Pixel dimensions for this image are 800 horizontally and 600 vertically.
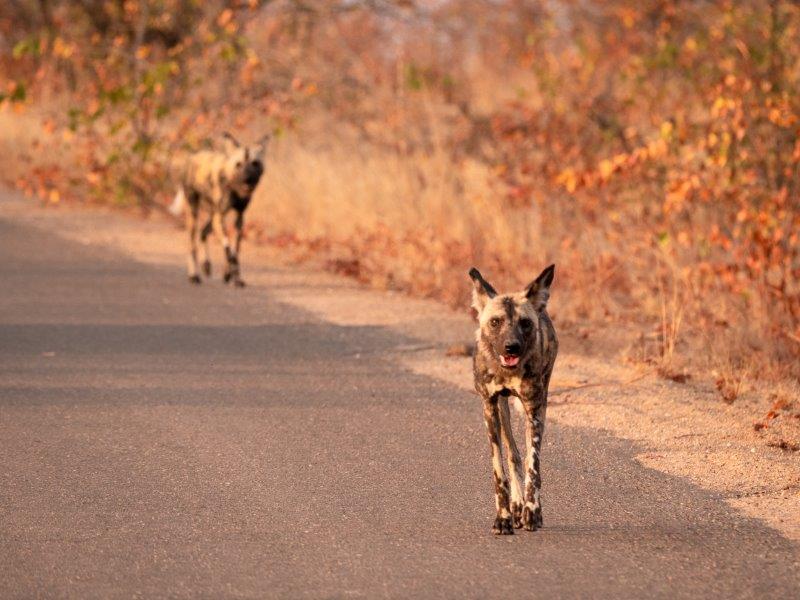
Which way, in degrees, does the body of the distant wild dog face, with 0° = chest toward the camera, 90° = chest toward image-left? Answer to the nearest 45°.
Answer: approximately 315°

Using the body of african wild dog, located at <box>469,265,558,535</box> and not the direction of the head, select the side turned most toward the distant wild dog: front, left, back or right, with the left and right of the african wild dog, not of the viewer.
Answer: back

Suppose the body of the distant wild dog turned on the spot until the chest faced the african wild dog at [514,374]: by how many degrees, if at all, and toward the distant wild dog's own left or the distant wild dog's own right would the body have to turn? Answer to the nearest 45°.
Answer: approximately 45° to the distant wild dog's own right

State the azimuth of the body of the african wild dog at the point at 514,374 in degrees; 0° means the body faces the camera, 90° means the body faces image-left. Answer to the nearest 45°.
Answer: approximately 0°
